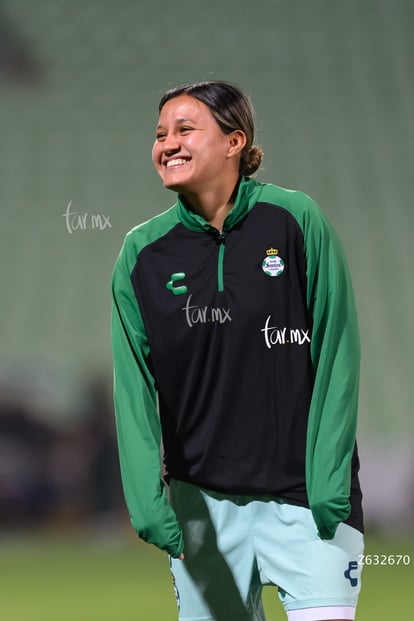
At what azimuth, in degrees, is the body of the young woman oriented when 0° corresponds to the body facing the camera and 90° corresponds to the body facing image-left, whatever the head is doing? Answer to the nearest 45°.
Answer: approximately 0°
